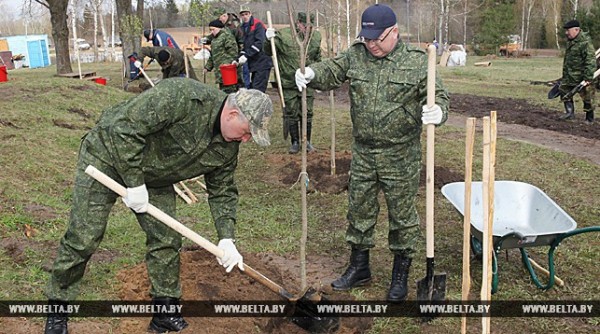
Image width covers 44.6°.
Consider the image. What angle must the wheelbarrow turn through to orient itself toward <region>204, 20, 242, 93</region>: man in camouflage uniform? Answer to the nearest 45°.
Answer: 0° — it already faces them

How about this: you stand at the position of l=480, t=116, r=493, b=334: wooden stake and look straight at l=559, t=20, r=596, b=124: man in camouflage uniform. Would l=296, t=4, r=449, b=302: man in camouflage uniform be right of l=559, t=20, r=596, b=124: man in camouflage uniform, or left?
left

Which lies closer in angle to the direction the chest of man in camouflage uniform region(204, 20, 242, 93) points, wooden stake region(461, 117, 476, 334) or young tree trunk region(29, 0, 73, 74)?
the young tree trunk

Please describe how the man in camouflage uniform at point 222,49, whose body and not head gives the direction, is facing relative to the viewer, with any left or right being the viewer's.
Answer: facing to the left of the viewer

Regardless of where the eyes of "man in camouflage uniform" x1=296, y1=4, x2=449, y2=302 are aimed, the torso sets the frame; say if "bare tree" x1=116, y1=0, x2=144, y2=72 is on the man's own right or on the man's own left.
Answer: on the man's own right

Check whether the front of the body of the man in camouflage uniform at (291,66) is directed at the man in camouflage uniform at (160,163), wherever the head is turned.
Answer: yes

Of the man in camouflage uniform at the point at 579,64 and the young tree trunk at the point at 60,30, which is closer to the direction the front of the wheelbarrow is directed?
the young tree trunk

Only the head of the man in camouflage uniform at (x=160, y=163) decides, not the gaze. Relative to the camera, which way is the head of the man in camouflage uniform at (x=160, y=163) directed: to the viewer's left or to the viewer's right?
to the viewer's right
